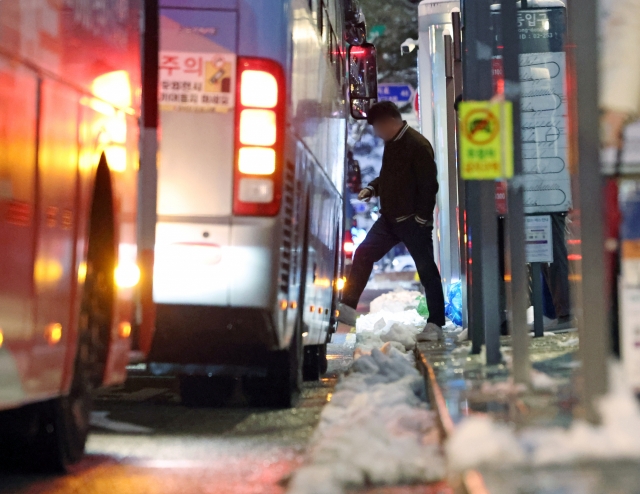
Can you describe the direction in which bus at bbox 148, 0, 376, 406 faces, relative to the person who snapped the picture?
facing away from the viewer

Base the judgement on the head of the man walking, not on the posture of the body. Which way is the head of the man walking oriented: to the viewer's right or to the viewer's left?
to the viewer's left

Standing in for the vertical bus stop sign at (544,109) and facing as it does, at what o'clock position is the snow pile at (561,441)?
The snow pile is roughly at 12 o'clock from the vertical bus stop sign.

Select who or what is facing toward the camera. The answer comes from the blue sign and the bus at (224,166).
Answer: the blue sign

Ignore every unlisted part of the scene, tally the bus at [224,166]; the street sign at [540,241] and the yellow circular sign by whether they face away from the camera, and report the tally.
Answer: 1

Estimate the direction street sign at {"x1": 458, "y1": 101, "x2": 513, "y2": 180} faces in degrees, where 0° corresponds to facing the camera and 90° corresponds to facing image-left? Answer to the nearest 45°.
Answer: approximately 0°

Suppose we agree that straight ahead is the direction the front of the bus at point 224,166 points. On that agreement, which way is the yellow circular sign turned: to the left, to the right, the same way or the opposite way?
the opposite way

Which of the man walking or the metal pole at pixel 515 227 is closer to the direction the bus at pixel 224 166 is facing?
the man walking

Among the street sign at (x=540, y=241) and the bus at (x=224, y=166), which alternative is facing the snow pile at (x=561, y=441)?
the street sign

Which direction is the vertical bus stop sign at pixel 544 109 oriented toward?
toward the camera

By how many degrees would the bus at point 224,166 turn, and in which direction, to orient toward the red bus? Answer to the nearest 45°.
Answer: approximately 135° to its left

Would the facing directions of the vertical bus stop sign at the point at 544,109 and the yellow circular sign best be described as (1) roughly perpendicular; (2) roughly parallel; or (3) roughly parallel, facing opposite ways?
roughly parallel
